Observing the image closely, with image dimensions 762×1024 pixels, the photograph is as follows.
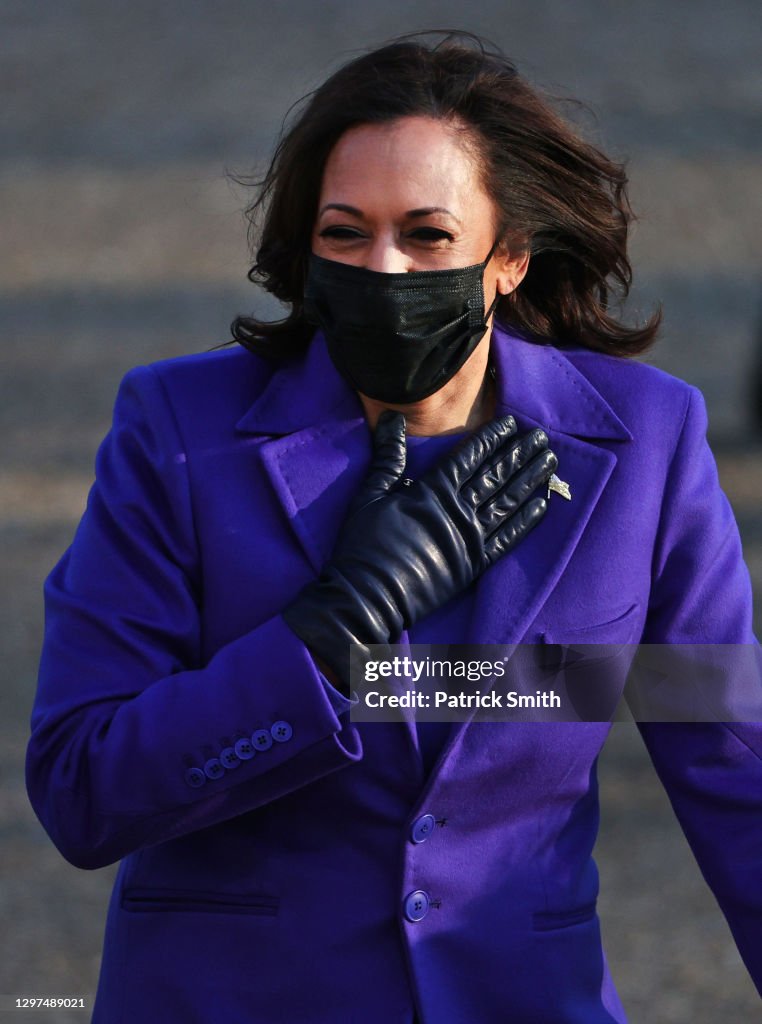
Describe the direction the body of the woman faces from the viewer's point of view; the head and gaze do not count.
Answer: toward the camera
